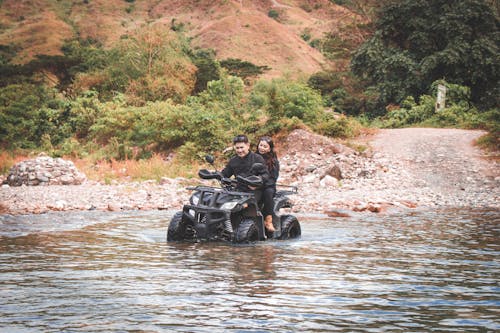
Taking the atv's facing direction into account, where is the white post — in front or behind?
behind

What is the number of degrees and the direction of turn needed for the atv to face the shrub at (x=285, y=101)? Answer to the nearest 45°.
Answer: approximately 135° to its right

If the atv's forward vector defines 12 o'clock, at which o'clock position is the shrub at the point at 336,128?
The shrub is roughly at 5 o'clock from the atv.

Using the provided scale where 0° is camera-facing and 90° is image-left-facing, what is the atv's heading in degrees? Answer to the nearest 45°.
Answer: approximately 45°

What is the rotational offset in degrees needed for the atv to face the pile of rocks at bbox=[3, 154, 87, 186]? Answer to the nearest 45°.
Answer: approximately 90° to its right

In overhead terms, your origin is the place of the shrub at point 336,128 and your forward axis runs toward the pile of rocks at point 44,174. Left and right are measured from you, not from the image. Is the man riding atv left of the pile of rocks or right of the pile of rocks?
left
